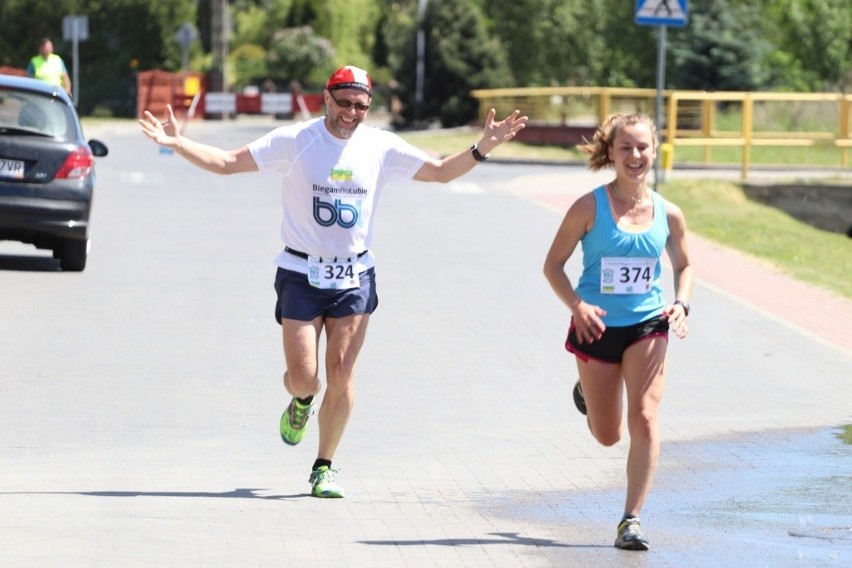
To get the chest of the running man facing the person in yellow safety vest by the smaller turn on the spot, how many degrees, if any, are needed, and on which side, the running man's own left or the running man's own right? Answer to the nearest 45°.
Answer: approximately 180°

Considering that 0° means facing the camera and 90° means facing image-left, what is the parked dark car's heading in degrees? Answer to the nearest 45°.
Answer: approximately 180°

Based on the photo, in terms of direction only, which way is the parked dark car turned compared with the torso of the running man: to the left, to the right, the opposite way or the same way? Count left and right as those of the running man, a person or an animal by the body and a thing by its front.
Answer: the opposite way

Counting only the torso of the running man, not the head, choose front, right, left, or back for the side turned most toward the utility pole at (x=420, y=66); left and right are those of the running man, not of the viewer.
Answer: back

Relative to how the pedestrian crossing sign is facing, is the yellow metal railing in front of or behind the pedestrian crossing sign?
behind

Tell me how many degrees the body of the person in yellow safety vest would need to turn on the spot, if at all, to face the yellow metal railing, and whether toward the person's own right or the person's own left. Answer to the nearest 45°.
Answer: approximately 135° to the person's own left

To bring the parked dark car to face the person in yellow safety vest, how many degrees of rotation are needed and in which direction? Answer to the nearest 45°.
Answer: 0° — it already faces them

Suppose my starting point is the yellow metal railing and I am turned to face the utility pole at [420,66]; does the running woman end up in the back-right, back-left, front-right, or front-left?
back-left

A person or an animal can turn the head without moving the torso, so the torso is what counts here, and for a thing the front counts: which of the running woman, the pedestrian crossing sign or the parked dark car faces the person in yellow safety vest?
the parked dark car

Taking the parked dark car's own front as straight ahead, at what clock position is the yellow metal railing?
The yellow metal railing is roughly at 1 o'clock from the parked dark car.

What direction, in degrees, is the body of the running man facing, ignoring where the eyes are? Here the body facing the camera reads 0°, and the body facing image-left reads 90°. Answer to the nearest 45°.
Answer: approximately 0°

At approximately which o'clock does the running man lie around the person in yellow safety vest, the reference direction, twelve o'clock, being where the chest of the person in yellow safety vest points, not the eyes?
The running man is roughly at 12 o'clock from the person in yellow safety vest.

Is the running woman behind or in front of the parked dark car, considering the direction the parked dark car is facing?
behind
